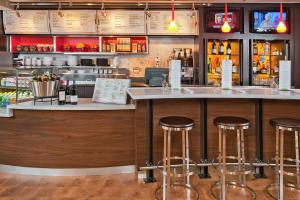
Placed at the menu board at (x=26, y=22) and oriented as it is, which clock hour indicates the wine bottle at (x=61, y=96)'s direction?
The wine bottle is roughly at 12 o'clock from the menu board.

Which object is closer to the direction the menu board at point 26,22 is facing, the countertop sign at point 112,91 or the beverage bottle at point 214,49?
the countertop sign

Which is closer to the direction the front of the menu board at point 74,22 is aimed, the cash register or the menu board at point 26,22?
the cash register

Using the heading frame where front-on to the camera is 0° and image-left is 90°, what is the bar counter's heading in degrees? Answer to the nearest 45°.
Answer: approximately 0°

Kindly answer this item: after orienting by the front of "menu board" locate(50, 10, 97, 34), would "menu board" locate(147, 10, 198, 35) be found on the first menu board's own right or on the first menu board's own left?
on the first menu board's own left

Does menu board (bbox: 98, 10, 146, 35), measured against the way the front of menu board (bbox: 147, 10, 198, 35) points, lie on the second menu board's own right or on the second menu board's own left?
on the second menu board's own right

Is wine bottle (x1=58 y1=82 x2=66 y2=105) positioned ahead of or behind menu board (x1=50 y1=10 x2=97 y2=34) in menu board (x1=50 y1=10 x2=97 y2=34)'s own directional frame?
ahead

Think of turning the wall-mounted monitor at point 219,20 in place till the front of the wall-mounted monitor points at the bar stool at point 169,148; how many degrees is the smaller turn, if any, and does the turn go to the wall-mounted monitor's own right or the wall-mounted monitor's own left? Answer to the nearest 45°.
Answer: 0° — it already faces it
